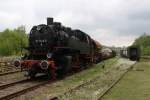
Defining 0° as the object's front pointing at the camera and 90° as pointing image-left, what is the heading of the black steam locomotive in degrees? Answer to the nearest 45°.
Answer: approximately 45°
